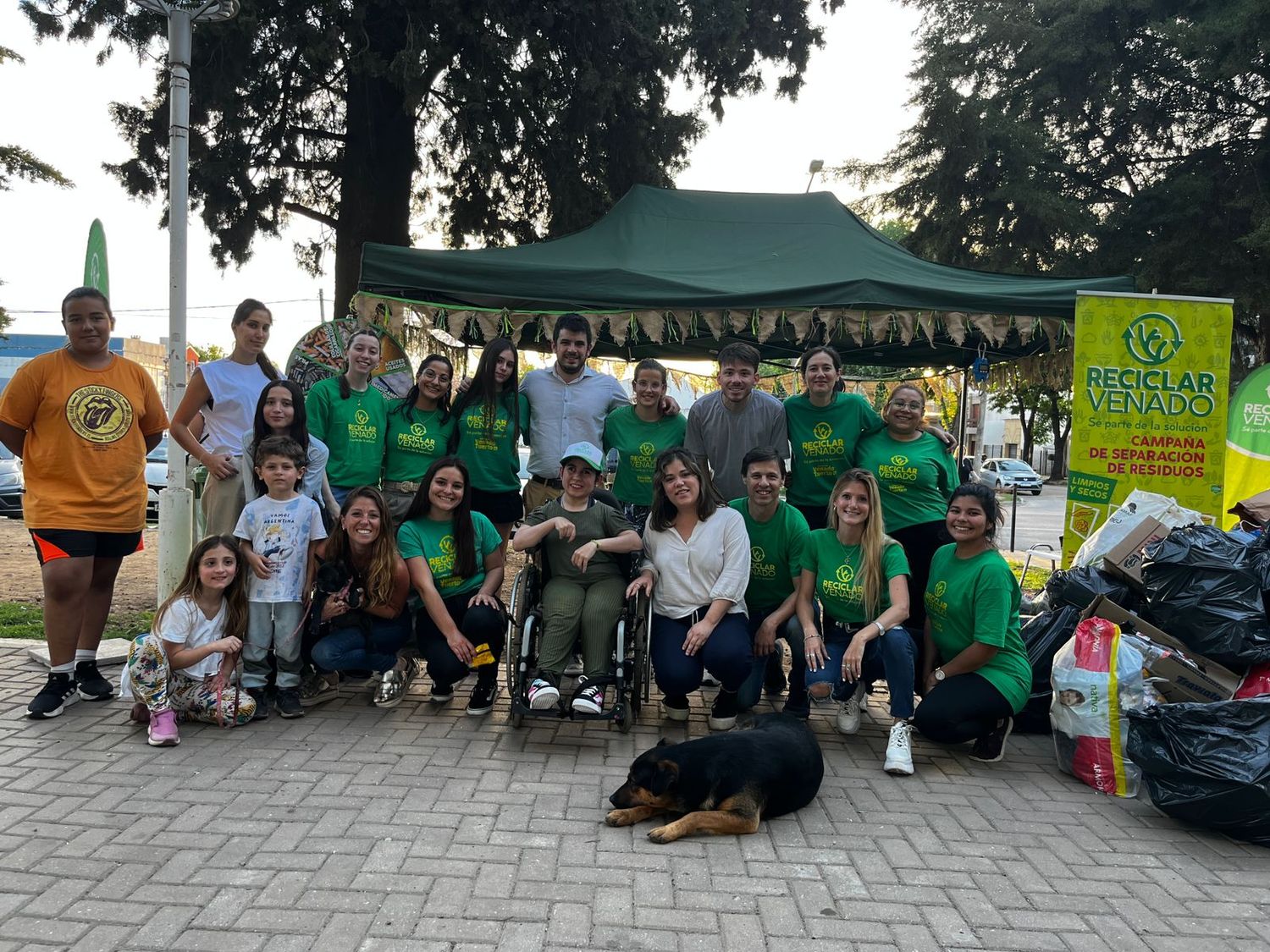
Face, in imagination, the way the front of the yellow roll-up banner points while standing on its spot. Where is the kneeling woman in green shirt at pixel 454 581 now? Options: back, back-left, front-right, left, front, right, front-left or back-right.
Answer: front-right

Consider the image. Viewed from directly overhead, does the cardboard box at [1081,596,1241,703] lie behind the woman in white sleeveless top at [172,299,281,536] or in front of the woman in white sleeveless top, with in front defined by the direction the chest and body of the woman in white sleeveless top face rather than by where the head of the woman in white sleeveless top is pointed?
in front

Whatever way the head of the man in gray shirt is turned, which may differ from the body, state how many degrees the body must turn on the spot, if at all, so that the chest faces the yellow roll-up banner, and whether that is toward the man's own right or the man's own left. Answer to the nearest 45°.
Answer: approximately 135° to the man's own left

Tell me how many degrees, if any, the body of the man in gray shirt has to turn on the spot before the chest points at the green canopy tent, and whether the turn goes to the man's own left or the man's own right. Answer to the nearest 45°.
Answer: approximately 180°

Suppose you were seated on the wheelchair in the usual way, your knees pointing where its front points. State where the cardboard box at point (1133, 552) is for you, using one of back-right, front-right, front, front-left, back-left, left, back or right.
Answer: left

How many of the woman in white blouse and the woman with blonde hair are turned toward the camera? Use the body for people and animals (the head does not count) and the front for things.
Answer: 2

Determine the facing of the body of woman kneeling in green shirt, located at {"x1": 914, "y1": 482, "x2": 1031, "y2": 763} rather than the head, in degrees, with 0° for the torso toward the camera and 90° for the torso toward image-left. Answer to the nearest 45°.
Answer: approximately 45°

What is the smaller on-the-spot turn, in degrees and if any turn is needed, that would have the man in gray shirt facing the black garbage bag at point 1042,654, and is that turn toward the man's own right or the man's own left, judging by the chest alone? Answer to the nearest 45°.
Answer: approximately 90° to the man's own left

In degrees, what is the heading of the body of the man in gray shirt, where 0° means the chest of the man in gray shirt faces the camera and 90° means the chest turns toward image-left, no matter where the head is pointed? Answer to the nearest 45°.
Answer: approximately 0°

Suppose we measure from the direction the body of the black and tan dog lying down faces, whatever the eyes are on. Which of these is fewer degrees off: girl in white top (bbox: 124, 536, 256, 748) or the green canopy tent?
the girl in white top

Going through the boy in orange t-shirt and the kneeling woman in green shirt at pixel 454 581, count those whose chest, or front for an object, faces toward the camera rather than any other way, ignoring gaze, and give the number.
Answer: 2

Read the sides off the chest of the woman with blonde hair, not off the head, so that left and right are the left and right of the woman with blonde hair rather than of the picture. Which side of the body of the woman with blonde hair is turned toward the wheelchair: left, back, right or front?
right

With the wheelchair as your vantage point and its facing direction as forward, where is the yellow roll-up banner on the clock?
The yellow roll-up banner is roughly at 8 o'clock from the wheelchair.
